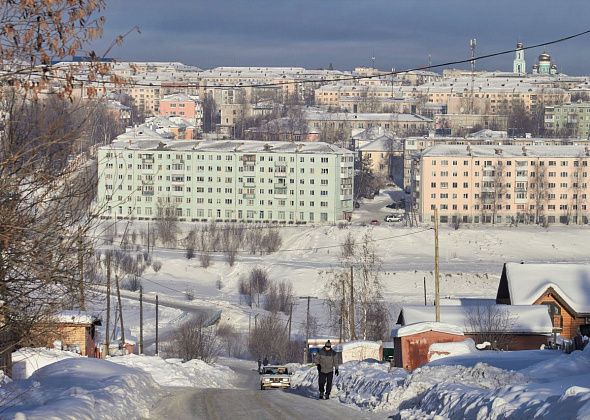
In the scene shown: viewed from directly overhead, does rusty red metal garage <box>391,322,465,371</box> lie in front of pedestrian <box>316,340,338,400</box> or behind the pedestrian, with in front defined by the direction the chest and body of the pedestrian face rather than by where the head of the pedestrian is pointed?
behind

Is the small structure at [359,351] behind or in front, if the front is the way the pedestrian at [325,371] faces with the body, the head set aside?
behind

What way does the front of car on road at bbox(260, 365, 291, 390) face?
toward the camera

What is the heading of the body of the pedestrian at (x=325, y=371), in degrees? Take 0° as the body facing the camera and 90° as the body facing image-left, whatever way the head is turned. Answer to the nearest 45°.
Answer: approximately 0°

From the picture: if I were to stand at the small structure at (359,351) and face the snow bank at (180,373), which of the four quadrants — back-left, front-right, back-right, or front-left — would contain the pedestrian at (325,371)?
front-left

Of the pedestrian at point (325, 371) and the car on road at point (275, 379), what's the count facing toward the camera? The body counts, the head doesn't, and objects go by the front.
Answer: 2

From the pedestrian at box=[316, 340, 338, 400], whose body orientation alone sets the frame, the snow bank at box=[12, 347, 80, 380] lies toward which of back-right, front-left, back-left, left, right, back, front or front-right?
back-right
